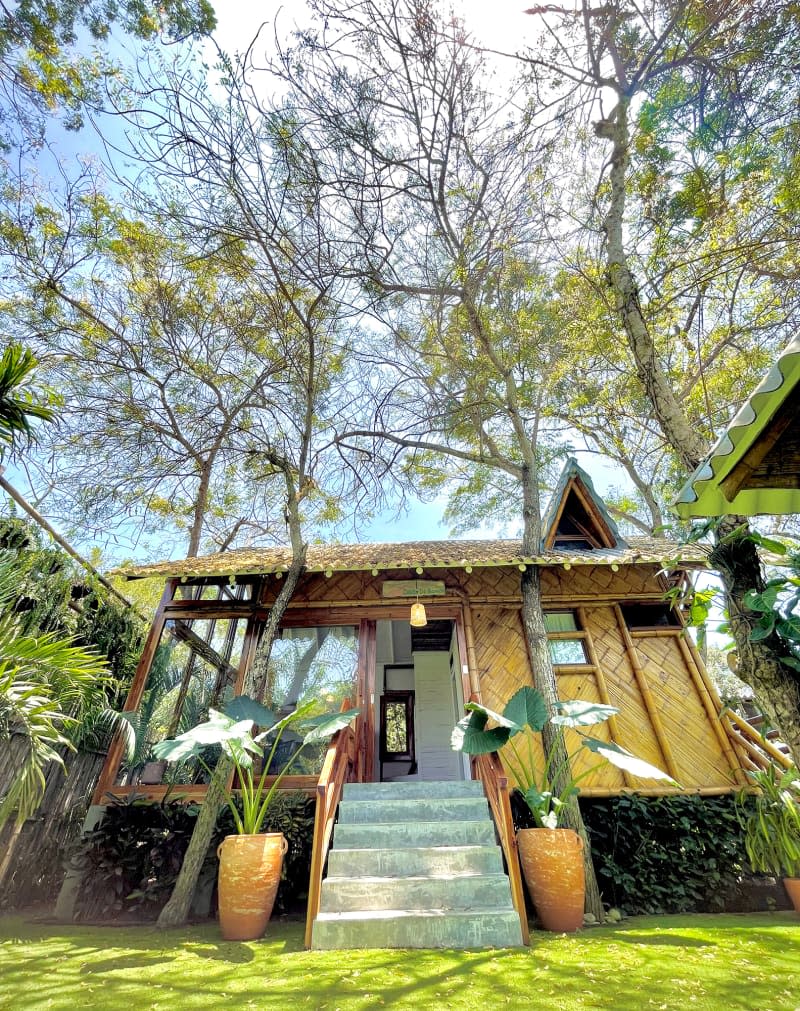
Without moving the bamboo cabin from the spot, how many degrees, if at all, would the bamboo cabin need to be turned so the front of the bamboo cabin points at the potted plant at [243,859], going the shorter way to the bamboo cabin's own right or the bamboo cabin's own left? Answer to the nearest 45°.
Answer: approximately 45° to the bamboo cabin's own right

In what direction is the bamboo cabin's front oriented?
toward the camera

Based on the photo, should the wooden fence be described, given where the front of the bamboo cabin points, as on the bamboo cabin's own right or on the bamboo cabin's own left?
on the bamboo cabin's own right

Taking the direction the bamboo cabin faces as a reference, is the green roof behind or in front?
in front

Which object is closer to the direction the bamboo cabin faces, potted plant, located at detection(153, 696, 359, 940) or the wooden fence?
the potted plant
